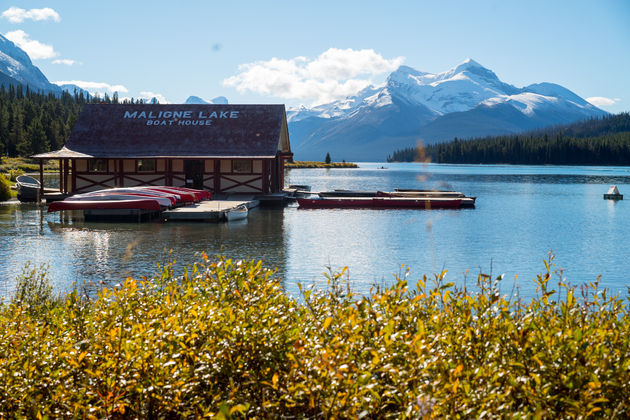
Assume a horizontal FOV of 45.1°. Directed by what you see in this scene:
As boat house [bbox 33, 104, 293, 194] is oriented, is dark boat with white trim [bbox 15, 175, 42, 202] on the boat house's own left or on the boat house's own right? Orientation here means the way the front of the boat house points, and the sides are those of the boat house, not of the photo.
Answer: on the boat house's own right

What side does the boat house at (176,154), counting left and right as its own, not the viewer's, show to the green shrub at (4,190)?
right

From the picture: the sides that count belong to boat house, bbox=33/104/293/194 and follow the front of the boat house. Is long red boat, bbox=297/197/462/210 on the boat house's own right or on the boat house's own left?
on the boat house's own left

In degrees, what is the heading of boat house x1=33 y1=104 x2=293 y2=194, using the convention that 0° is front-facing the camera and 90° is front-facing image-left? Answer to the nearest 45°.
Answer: approximately 0°

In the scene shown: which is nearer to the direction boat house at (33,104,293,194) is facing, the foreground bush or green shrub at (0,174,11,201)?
the foreground bush

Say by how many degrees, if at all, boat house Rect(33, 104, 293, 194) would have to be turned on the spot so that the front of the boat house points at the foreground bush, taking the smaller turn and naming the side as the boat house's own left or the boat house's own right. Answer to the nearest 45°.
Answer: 0° — it already faces it

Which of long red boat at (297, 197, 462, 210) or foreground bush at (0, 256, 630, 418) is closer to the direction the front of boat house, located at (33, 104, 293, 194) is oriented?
the foreground bush

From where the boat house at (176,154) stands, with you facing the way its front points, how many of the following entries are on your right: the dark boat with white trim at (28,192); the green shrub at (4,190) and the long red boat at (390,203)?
2

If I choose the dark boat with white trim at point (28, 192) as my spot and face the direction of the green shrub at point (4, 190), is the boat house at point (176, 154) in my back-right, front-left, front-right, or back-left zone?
back-right

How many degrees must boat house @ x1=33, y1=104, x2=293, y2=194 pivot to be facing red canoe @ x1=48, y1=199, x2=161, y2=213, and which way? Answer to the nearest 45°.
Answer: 0° — it already faces it
